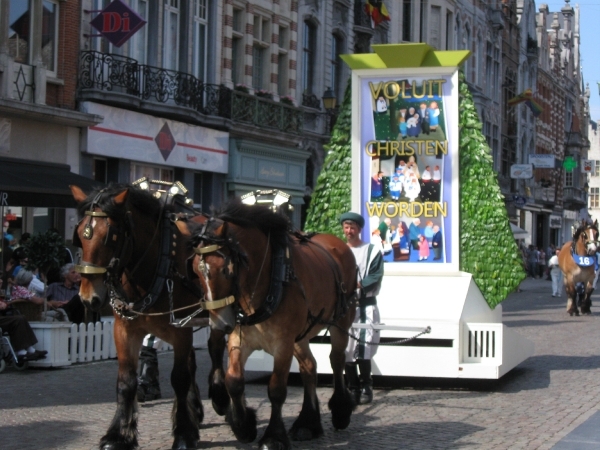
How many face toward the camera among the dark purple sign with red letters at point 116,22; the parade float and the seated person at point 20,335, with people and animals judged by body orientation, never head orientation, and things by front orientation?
2

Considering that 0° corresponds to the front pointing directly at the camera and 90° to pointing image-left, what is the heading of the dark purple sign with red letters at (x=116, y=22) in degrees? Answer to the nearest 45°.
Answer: approximately 0°

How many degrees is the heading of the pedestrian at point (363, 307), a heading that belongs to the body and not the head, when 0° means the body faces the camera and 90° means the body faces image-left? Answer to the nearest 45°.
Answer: approximately 45°

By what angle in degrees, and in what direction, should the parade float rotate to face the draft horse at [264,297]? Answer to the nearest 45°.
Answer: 0° — it already faces it

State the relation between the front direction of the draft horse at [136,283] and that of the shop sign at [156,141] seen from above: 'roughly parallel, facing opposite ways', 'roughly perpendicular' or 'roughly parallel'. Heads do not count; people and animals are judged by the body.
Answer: roughly perpendicular

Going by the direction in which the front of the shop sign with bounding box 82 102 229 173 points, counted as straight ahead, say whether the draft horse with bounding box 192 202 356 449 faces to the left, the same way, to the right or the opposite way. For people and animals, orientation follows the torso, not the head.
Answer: to the right

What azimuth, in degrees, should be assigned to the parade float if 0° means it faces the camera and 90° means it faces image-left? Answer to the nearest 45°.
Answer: approximately 0°

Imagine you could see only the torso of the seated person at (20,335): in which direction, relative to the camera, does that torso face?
to the viewer's right

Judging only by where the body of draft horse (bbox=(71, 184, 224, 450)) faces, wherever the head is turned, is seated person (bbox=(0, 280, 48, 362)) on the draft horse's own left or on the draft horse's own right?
on the draft horse's own right
